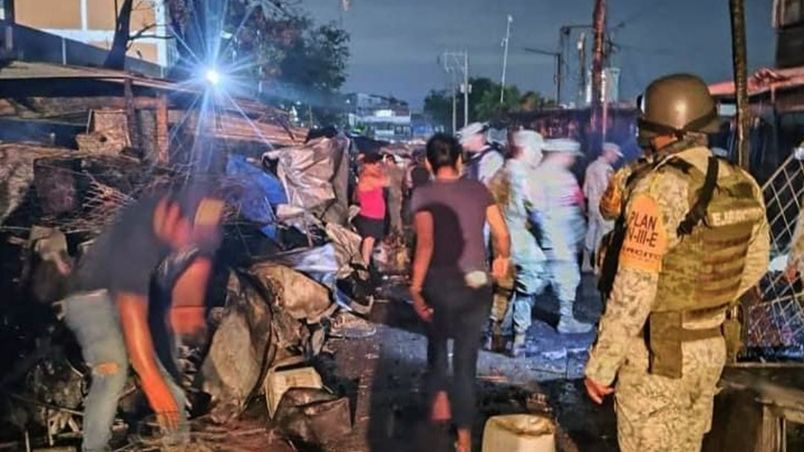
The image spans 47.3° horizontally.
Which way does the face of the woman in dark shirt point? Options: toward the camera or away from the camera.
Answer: away from the camera

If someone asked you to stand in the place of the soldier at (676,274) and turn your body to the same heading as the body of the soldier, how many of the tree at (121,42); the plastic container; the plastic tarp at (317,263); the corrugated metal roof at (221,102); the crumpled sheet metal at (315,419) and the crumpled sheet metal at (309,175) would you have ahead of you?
6

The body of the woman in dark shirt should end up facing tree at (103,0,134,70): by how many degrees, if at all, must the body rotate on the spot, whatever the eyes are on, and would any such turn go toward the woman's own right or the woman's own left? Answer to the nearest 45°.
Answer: approximately 45° to the woman's own left

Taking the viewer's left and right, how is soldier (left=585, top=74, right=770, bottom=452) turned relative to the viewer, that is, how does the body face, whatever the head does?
facing away from the viewer and to the left of the viewer

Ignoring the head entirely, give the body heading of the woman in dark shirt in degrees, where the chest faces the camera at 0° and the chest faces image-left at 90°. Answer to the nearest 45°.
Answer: approximately 180°

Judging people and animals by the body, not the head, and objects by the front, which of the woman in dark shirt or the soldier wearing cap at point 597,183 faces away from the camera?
the woman in dark shirt

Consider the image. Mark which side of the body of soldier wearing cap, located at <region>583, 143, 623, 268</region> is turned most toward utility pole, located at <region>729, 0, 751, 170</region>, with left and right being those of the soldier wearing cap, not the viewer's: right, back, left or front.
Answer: front

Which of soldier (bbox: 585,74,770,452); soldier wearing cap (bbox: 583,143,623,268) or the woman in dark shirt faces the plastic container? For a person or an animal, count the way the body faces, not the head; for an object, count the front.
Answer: the soldier

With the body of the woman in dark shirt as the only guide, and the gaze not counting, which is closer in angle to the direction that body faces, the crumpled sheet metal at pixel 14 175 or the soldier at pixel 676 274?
the crumpled sheet metal
